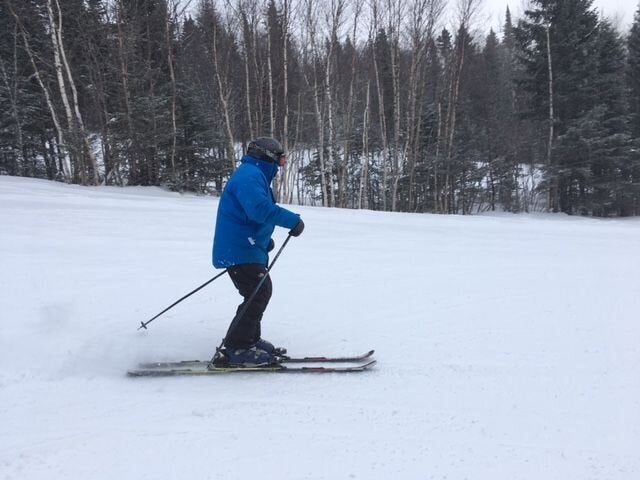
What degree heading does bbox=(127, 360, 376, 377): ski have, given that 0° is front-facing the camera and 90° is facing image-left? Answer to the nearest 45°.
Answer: approximately 270°

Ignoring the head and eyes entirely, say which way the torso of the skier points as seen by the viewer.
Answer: to the viewer's right

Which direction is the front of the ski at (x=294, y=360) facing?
to the viewer's right
